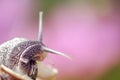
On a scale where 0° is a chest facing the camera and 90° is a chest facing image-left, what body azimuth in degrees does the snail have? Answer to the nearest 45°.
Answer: approximately 270°
